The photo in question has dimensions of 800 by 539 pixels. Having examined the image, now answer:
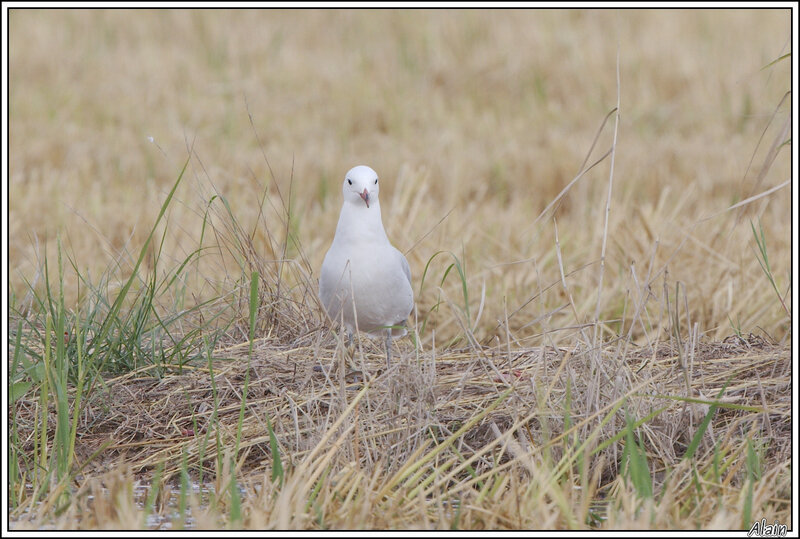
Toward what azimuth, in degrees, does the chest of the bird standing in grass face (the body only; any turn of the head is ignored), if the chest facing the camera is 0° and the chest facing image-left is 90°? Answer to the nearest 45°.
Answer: approximately 0°
